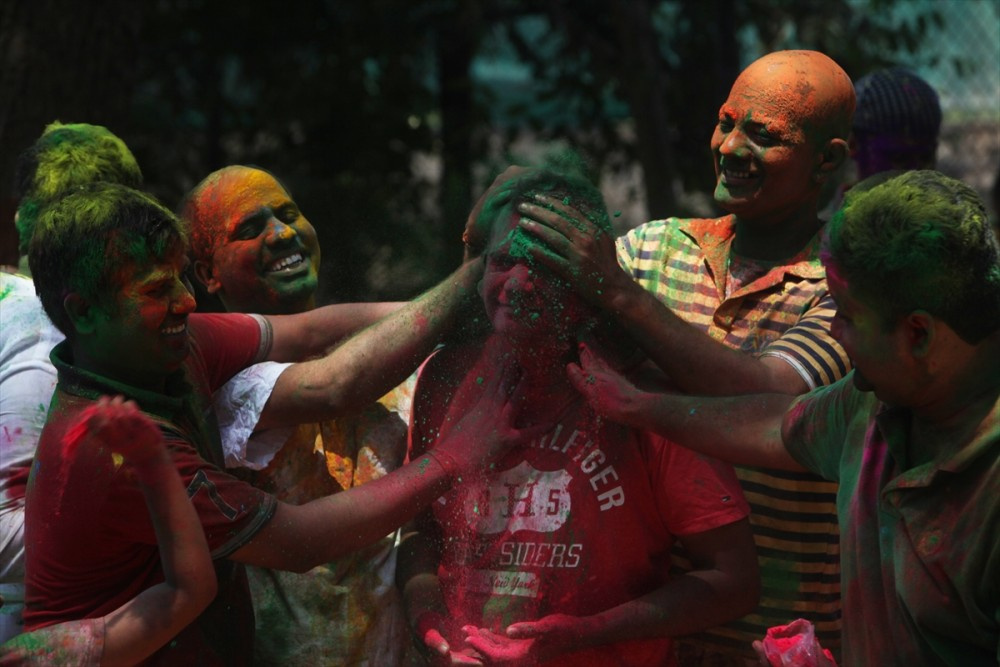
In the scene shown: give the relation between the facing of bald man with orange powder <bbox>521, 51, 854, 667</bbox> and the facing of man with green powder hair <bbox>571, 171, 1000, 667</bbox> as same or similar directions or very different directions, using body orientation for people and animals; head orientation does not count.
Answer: same or similar directions

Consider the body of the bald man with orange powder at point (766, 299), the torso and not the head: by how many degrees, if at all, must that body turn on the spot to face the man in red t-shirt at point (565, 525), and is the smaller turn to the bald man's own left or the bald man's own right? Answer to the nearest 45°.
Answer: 0° — they already face them

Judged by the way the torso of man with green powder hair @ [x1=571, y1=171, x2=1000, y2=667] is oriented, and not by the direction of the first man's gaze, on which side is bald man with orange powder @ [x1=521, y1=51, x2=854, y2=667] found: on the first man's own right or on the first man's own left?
on the first man's own right

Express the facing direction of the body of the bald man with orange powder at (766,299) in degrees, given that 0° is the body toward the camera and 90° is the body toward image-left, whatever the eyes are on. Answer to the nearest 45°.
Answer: approximately 45°

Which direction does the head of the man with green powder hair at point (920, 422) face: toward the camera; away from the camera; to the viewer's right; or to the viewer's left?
to the viewer's left

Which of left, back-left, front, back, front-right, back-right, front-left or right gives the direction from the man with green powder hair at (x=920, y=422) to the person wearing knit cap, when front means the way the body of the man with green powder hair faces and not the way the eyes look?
back-right

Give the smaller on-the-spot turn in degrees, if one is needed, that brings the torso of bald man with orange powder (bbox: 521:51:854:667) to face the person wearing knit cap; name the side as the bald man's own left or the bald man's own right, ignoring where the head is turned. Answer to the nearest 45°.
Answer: approximately 135° to the bald man's own right

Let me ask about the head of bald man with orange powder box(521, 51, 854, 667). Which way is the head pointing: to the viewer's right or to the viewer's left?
to the viewer's left

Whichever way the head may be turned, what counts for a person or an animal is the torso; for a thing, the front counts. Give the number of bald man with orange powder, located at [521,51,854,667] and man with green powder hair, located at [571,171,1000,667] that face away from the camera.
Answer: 0

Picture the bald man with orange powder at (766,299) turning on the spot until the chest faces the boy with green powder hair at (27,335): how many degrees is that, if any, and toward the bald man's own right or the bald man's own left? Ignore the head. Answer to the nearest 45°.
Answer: approximately 45° to the bald man's own right

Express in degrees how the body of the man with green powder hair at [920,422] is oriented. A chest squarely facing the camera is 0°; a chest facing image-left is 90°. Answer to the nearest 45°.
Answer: approximately 45°

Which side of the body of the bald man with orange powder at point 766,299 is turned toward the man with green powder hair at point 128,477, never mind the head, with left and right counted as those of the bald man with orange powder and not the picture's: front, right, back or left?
front

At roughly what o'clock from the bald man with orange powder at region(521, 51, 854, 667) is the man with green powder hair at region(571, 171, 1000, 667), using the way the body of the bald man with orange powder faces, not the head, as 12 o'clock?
The man with green powder hair is roughly at 10 o'clock from the bald man with orange powder.
